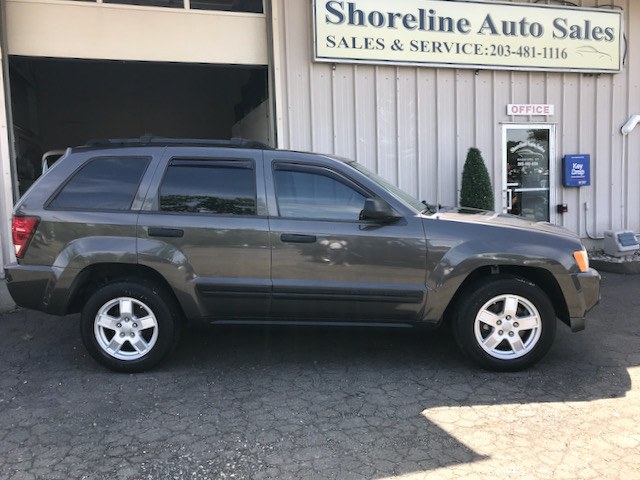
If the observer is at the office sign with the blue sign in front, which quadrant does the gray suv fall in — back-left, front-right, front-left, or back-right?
back-right

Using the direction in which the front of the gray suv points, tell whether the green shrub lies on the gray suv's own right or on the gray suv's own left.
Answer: on the gray suv's own left

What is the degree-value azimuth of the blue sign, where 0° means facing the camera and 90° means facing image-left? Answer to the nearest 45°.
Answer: approximately 0°

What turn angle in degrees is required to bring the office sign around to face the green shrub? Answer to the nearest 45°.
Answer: approximately 45° to its right

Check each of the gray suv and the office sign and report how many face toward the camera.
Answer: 1

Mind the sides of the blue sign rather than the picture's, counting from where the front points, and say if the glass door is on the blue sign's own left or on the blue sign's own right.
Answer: on the blue sign's own right

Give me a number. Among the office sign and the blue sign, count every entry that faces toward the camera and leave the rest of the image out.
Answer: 2

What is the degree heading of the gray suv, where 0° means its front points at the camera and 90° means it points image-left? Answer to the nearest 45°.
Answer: approximately 270°

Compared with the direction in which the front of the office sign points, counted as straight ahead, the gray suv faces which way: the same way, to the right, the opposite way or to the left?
to the left
